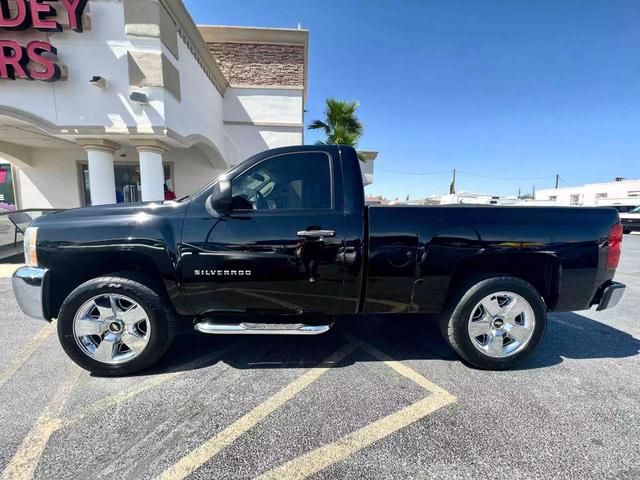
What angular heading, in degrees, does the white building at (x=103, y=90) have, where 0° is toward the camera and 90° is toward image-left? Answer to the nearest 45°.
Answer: approximately 0°

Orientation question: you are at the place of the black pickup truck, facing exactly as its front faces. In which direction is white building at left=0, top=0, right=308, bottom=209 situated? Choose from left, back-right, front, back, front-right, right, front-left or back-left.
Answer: front-right

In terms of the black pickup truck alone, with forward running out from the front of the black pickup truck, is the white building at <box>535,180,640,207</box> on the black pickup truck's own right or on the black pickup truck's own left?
on the black pickup truck's own right

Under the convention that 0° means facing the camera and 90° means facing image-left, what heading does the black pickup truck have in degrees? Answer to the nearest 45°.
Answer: approximately 90°

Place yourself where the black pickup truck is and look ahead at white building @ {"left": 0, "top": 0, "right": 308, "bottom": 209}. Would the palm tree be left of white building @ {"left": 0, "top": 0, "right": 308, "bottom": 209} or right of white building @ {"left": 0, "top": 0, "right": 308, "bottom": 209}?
right

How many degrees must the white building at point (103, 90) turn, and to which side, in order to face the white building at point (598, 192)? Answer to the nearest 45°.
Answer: approximately 90° to its left

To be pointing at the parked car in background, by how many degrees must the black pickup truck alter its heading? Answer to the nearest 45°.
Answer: approximately 135° to its right

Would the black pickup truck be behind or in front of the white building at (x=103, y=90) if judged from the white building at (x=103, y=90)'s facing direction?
in front

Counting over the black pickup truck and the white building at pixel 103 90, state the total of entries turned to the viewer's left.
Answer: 1

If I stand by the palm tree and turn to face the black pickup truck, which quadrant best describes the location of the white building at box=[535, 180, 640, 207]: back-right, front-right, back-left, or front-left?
back-left

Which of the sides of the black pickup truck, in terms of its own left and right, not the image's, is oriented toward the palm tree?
right
